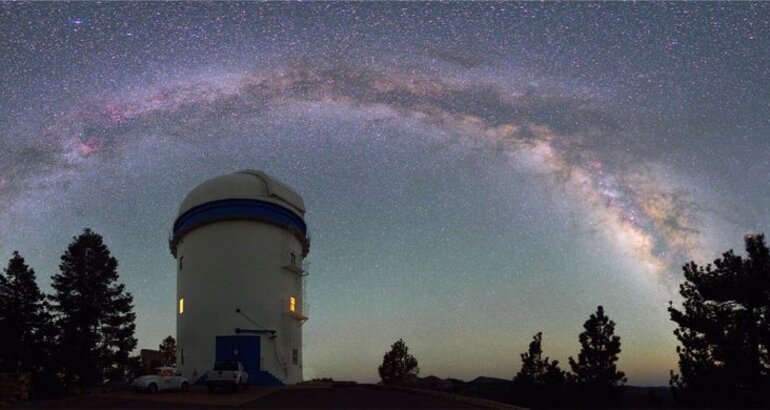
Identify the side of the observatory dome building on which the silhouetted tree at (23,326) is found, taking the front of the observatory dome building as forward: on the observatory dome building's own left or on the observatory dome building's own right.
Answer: on the observatory dome building's own right

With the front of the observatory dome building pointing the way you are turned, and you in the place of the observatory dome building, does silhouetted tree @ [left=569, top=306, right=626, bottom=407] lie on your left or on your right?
on your left

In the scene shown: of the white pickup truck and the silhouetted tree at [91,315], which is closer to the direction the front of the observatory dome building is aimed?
the white pickup truck

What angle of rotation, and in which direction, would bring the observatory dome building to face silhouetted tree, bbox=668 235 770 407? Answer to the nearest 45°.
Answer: approximately 45° to its left

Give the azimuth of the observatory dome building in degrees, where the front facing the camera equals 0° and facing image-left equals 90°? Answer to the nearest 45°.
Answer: approximately 0°

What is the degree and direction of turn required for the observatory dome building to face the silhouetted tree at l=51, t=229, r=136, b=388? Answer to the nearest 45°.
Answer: approximately 135° to its right

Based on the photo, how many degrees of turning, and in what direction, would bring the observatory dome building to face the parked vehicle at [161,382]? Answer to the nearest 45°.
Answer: approximately 45° to its right

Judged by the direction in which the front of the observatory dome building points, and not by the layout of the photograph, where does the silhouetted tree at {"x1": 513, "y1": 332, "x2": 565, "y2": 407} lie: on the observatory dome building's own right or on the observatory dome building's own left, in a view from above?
on the observatory dome building's own left

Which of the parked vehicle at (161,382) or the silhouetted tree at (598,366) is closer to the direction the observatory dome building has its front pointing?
the parked vehicle

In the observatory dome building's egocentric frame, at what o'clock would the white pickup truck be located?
The white pickup truck is roughly at 12 o'clock from the observatory dome building.
